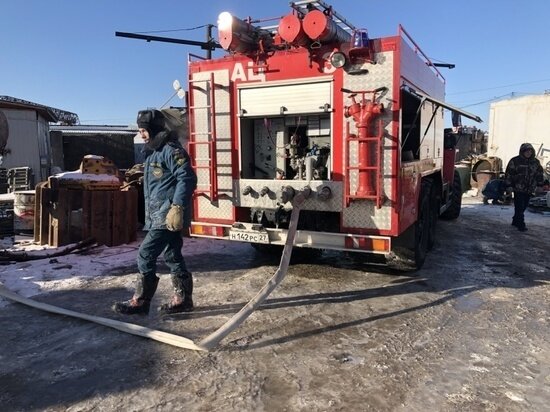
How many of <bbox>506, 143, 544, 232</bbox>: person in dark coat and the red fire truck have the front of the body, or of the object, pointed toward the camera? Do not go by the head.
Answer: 1

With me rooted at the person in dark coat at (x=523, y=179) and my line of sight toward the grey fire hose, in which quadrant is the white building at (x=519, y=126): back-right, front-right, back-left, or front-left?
back-right

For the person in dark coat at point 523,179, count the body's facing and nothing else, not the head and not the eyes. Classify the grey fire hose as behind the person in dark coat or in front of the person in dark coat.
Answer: in front

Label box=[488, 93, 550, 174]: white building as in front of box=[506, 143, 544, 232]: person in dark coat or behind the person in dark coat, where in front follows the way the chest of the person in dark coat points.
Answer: behind

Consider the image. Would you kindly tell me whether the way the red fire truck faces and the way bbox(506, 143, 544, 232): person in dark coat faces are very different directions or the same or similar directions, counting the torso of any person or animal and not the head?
very different directions

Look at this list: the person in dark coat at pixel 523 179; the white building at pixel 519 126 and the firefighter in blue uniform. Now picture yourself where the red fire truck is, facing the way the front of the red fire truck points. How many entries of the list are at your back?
1

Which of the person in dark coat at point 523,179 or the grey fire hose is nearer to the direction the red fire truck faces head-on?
the person in dark coat

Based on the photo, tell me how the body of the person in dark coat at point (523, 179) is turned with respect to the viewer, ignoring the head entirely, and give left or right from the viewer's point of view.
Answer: facing the viewer

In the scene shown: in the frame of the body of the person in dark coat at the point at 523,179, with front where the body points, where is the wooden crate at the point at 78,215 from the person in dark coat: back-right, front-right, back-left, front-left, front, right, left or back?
front-right

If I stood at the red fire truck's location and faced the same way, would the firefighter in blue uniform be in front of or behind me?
behind

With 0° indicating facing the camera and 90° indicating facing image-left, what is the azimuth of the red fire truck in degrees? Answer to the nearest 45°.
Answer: approximately 225°

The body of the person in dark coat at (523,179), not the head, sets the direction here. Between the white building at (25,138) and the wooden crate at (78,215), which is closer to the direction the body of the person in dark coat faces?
the wooden crate

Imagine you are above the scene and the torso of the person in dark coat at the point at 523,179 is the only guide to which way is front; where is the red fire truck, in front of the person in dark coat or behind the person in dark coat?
in front

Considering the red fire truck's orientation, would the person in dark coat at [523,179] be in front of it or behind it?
in front
